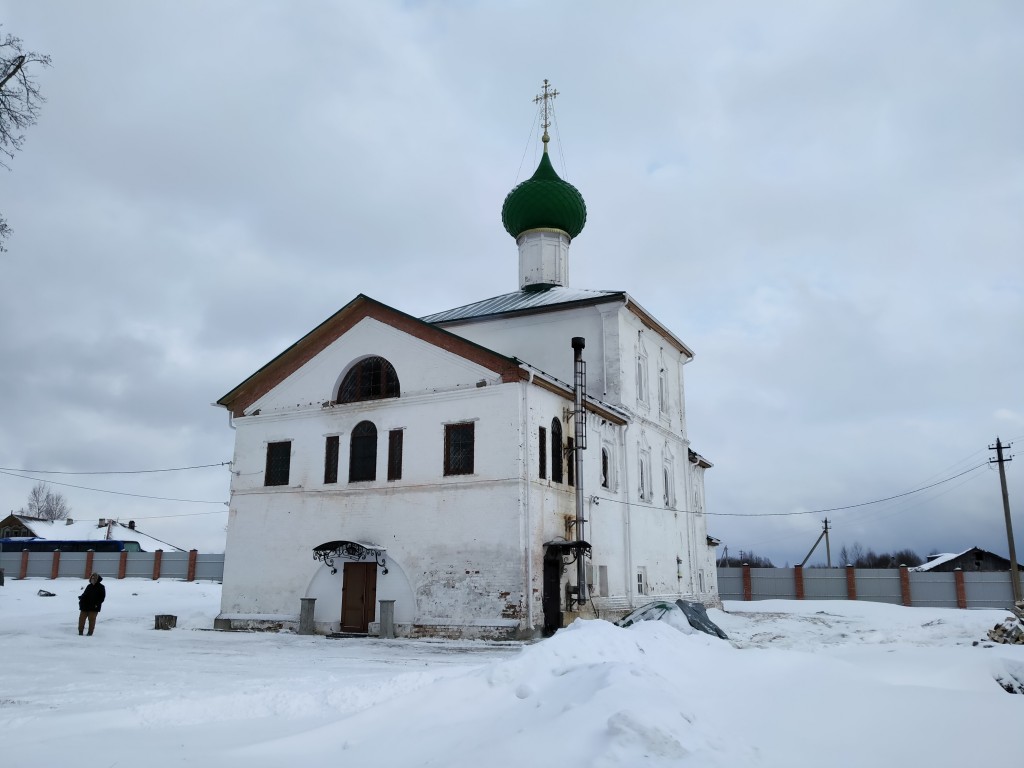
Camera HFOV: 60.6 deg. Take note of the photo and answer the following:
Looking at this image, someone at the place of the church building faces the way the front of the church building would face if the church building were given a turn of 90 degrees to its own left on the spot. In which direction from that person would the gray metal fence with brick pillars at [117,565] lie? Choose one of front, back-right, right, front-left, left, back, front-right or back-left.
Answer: back

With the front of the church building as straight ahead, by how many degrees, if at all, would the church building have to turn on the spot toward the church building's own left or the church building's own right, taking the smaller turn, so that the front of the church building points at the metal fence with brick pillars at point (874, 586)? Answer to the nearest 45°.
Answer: approximately 180°

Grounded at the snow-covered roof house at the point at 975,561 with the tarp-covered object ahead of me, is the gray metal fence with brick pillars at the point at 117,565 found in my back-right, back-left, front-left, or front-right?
front-right

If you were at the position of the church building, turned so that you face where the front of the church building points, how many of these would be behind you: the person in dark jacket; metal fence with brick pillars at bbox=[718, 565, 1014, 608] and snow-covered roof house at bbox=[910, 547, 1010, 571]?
2

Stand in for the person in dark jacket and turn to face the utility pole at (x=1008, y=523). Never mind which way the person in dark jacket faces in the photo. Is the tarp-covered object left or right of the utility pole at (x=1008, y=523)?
right

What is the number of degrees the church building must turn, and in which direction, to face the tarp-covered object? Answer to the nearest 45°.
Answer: approximately 90° to its left

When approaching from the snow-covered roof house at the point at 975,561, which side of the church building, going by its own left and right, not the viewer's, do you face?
back

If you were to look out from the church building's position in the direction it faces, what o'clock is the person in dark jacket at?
The person in dark jacket is roughly at 1 o'clock from the church building.
